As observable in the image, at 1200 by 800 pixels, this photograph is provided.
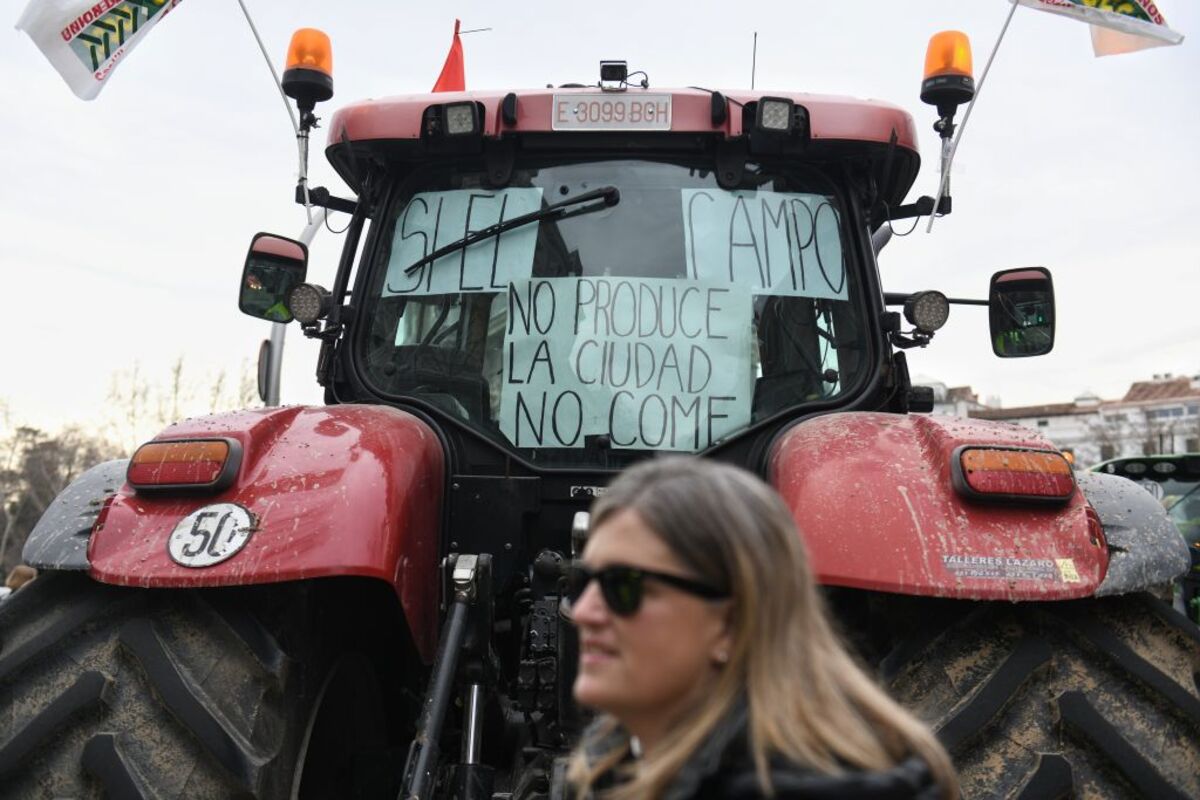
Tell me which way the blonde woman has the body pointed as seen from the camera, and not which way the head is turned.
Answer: to the viewer's left

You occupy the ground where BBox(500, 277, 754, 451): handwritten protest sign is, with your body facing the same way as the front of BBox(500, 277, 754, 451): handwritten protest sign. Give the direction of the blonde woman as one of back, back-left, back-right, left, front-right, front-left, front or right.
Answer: front

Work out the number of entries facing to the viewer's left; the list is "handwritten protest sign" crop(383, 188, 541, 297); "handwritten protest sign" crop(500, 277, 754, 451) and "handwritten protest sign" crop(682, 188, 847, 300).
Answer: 0

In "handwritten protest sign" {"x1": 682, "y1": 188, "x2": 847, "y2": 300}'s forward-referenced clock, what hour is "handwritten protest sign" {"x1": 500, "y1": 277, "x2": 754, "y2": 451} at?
"handwritten protest sign" {"x1": 500, "y1": 277, "x2": 754, "y2": 451} is roughly at 2 o'clock from "handwritten protest sign" {"x1": 682, "y1": 188, "x2": 847, "y2": 300}.

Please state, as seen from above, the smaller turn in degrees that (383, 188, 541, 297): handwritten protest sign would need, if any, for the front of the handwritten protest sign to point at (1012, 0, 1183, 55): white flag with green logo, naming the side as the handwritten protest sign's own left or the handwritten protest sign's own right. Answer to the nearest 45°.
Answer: approximately 90° to the handwritten protest sign's own left

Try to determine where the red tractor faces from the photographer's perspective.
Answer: facing away from the viewer

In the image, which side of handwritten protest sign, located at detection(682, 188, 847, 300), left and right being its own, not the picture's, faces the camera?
front

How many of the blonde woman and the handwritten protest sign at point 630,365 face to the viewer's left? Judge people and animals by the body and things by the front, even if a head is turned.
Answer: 1

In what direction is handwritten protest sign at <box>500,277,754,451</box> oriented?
toward the camera

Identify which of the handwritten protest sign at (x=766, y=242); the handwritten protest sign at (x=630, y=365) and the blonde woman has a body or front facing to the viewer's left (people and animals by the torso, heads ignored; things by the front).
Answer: the blonde woman

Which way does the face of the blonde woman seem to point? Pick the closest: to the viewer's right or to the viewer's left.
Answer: to the viewer's left

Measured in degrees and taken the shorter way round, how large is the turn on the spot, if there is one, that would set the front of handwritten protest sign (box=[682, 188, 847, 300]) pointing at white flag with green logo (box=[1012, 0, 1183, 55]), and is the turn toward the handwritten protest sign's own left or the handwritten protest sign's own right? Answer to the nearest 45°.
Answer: approximately 135° to the handwritten protest sign's own left

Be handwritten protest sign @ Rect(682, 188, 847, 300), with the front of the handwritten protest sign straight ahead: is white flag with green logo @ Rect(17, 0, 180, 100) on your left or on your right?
on your right
